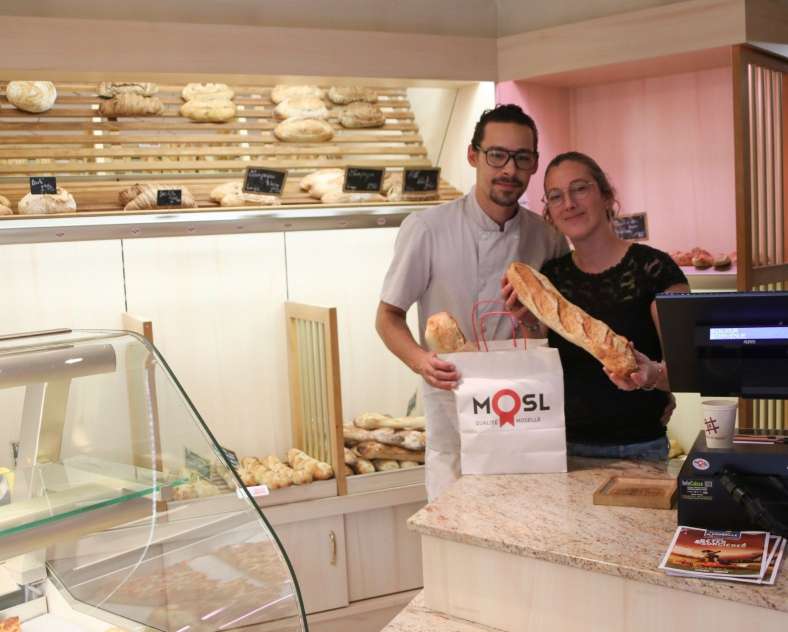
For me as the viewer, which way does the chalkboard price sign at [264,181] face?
facing the viewer

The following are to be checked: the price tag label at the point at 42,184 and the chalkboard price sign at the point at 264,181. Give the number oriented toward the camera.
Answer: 2

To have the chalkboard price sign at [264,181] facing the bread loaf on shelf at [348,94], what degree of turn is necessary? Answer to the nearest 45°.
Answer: approximately 135° to its left

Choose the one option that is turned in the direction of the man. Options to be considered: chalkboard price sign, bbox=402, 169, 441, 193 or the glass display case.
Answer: the chalkboard price sign

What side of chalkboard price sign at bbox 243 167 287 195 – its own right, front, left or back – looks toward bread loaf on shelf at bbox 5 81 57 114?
right

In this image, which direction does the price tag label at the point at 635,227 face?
toward the camera

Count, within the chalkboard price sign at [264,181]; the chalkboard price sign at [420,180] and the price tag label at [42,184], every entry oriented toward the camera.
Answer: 3

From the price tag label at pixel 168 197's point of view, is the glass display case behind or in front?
in front

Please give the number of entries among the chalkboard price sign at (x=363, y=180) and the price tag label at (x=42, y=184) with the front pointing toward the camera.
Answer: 2

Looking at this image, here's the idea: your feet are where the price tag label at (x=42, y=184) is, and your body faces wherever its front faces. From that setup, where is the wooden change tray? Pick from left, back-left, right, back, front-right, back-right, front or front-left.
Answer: front-left

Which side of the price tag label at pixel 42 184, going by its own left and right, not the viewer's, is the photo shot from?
front
